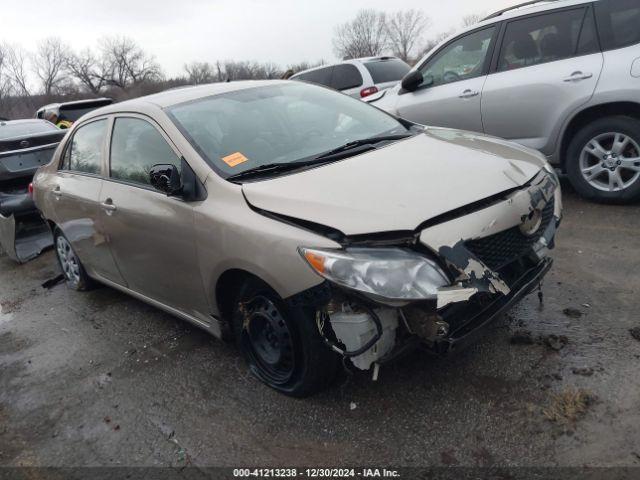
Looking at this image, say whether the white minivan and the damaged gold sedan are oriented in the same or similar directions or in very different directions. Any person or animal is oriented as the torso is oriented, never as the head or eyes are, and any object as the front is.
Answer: very different directions

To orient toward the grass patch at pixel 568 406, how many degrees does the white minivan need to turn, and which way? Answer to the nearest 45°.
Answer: approximately 135° to its left

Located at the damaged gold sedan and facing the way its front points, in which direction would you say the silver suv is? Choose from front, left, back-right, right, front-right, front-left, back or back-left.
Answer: left

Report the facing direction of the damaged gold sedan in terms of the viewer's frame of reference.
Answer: facing the viewer and to the right of the viewer

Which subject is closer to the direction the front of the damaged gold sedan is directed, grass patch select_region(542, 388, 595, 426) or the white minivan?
the grass patch

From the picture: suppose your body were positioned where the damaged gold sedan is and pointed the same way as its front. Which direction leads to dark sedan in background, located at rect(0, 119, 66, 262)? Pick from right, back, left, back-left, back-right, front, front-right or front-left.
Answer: back

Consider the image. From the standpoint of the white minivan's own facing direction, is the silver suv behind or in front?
behind

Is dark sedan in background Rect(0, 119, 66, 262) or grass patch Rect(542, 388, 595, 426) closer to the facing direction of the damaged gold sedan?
the grass patch

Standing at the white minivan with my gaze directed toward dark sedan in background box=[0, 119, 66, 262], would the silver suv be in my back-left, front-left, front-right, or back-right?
front-left

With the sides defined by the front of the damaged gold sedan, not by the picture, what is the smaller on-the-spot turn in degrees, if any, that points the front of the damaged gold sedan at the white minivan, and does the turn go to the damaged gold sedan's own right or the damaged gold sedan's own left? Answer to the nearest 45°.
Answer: approximately 135° to the damaged gold sedan's own left

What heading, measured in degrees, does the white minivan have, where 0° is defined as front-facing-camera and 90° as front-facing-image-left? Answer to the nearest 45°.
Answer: approximately 135°
